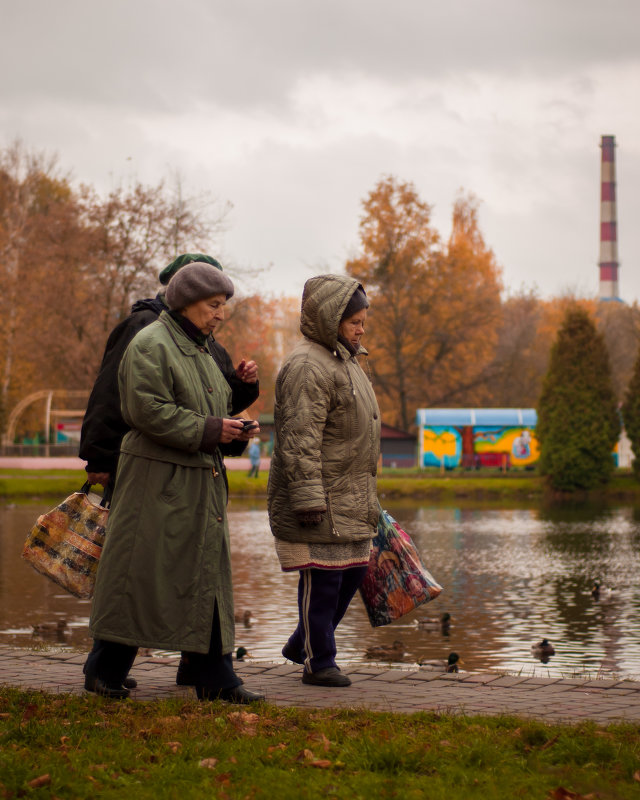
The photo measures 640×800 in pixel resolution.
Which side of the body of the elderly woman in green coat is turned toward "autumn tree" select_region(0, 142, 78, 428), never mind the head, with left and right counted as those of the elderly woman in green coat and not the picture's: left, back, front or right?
left

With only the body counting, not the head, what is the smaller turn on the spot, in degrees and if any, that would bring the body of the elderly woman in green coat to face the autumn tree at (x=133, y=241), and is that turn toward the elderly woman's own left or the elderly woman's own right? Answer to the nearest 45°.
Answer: approximately 90° to the elderly woman's own left

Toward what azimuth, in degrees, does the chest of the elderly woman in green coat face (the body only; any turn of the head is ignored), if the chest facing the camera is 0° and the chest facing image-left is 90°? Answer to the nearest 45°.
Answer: approximately 270°

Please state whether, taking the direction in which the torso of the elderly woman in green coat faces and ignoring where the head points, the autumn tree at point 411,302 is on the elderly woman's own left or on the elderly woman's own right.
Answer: on the elderly woman's own left

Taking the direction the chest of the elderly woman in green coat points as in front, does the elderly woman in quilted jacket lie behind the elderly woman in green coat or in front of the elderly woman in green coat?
in front

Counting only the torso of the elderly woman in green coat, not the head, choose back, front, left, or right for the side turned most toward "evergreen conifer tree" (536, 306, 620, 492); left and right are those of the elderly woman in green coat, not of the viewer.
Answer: left

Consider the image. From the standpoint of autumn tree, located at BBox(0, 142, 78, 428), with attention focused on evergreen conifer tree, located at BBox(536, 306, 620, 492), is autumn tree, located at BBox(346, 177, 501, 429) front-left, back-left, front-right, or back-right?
front-left

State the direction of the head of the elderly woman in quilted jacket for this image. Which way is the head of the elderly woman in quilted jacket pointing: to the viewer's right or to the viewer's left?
to the viewer's right

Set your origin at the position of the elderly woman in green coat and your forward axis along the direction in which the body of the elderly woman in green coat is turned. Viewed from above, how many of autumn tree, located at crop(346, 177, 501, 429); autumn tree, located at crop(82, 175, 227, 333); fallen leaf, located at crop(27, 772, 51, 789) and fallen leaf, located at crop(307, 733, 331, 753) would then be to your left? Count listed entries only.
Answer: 2

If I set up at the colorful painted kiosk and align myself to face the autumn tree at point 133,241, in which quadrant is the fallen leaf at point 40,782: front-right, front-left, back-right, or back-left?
front-left

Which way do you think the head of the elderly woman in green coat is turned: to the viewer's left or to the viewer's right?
to the viewer's right

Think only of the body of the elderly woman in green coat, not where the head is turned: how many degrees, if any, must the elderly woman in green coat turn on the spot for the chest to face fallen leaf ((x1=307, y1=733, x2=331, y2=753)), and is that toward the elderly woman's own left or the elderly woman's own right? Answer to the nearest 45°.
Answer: approximately 45° to the elderly woman's own right
